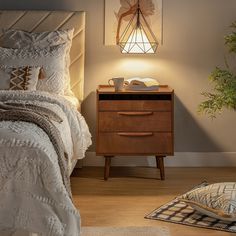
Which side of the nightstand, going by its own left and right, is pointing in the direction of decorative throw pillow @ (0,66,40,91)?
right

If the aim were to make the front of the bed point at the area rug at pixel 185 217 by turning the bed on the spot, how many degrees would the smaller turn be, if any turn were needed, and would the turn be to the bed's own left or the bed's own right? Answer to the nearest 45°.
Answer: approximately 90° to the bed's own left

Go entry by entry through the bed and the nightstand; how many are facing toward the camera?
2

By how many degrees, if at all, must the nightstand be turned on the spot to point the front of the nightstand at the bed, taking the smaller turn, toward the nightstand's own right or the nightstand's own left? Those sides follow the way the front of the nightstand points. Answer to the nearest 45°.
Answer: approximately 45° to the nightstand's own right

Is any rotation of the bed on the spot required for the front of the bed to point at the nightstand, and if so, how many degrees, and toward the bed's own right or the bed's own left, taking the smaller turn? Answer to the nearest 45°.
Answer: approximately 135° to the bed's own left

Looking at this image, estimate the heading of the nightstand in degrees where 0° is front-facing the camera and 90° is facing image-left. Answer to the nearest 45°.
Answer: approximately 0°

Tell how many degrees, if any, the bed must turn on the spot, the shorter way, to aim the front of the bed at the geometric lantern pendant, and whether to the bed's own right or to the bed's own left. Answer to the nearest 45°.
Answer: approximately 135° to the bed's own left

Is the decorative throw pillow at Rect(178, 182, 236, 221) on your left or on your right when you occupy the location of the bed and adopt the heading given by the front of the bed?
on your left

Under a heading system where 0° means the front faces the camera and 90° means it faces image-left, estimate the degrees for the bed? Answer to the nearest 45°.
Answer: approximately 0°
